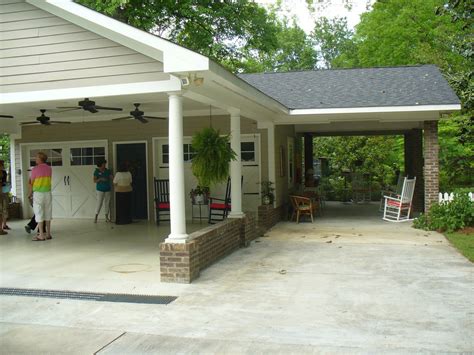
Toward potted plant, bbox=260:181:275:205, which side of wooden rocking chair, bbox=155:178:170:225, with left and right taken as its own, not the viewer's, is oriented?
left

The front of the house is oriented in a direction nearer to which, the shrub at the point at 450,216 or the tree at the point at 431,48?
the shrub

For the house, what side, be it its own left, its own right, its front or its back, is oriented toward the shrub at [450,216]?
left

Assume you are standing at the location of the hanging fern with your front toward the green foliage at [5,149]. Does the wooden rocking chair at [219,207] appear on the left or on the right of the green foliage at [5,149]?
right

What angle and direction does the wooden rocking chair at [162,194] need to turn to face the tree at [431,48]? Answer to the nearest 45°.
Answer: approximately 135° to its left

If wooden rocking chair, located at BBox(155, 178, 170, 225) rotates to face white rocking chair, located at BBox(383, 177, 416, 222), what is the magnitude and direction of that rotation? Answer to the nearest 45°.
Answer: approximately 90° to its left

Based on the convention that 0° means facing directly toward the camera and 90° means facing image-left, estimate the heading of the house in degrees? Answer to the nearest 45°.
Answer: approximately 0°
